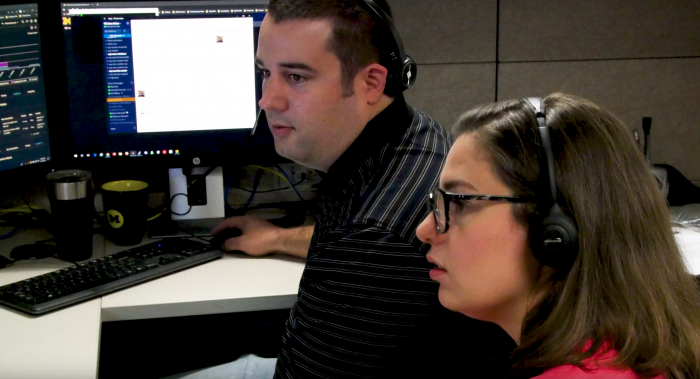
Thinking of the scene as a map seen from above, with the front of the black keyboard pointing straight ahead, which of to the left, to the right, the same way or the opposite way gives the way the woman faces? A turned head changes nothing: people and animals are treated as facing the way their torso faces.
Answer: the opposite way

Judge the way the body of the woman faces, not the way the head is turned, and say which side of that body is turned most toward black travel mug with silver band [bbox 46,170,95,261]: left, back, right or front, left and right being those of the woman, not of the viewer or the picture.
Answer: front

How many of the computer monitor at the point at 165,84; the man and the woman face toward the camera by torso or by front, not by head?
1

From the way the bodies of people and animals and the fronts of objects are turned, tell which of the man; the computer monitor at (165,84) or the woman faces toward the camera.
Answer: the computer monitor

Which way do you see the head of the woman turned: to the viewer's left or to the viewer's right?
to the viewer's left

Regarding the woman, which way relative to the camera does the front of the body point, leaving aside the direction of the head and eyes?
to the viewer's left

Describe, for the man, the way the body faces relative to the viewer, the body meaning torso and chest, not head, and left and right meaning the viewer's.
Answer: facing to the left of the viewer

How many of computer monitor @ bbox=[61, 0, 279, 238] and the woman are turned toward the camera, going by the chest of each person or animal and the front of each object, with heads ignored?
1

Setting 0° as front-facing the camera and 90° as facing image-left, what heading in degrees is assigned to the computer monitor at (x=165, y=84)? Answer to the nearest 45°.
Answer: approximately 0°

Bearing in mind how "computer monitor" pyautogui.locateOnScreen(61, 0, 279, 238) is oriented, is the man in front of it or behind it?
in front

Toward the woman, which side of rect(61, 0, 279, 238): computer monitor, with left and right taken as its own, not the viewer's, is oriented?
front
